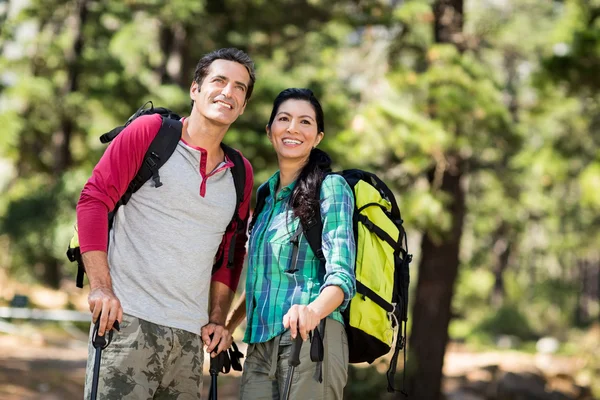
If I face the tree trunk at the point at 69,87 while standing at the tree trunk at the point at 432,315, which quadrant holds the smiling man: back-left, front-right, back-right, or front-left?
back-left

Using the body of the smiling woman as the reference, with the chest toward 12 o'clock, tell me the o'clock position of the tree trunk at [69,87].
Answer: The tree trunk is roughly at 4 o'clock from the smiling woman.

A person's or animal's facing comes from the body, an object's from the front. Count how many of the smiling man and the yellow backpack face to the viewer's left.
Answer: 0

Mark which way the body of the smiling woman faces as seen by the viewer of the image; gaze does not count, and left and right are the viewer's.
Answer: facing the viewer and to the left of the viewer

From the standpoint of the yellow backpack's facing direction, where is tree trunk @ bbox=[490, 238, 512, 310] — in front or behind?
in front

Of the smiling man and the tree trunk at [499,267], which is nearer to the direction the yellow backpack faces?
the tree trunk

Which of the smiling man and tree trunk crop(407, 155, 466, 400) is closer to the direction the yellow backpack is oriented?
the tree trunk

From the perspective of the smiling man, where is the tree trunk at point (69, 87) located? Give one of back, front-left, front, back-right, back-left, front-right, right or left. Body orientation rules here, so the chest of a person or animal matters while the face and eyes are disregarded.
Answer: back-left

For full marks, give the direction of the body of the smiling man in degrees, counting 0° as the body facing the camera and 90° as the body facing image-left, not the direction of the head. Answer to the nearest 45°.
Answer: approximately 315°

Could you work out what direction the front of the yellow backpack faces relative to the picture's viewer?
facing away from the viewer and to the right of the viewer
